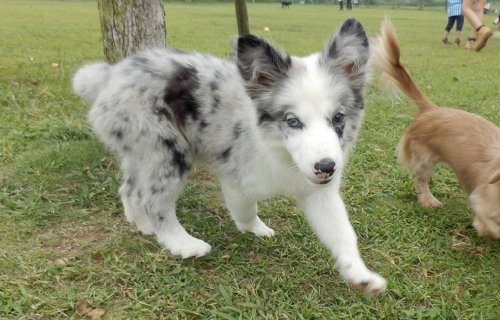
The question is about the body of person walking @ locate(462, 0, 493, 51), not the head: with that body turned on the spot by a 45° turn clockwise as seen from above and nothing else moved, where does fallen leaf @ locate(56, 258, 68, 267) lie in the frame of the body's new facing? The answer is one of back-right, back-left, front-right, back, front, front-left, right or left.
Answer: back-left

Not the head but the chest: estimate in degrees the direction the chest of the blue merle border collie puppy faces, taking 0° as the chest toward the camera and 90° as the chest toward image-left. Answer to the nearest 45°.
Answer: approximately 315°

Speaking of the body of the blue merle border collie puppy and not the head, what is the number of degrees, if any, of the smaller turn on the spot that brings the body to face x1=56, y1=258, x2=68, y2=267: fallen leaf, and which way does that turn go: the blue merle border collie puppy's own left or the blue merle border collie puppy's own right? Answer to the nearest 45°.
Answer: approximately 135° to the blue merle border collie puppy's own right

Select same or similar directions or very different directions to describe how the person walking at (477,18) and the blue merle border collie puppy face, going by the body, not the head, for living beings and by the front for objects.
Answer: very different directions

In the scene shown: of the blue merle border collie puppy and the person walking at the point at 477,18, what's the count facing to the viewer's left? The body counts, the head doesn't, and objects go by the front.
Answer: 1

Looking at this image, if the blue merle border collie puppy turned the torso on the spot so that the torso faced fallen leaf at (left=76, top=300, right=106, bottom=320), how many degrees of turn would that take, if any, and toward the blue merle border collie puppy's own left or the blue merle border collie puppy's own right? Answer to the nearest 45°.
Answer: approximately 90° to the blue merle border collie puppy's own right

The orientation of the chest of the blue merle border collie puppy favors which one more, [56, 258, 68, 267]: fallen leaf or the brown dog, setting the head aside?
the brown dog

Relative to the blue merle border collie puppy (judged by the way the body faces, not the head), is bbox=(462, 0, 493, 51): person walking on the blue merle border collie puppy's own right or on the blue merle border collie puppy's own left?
on the blue merle border collie puppy's own left

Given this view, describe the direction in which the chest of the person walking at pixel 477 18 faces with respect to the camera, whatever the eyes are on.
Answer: to the viewer's left
